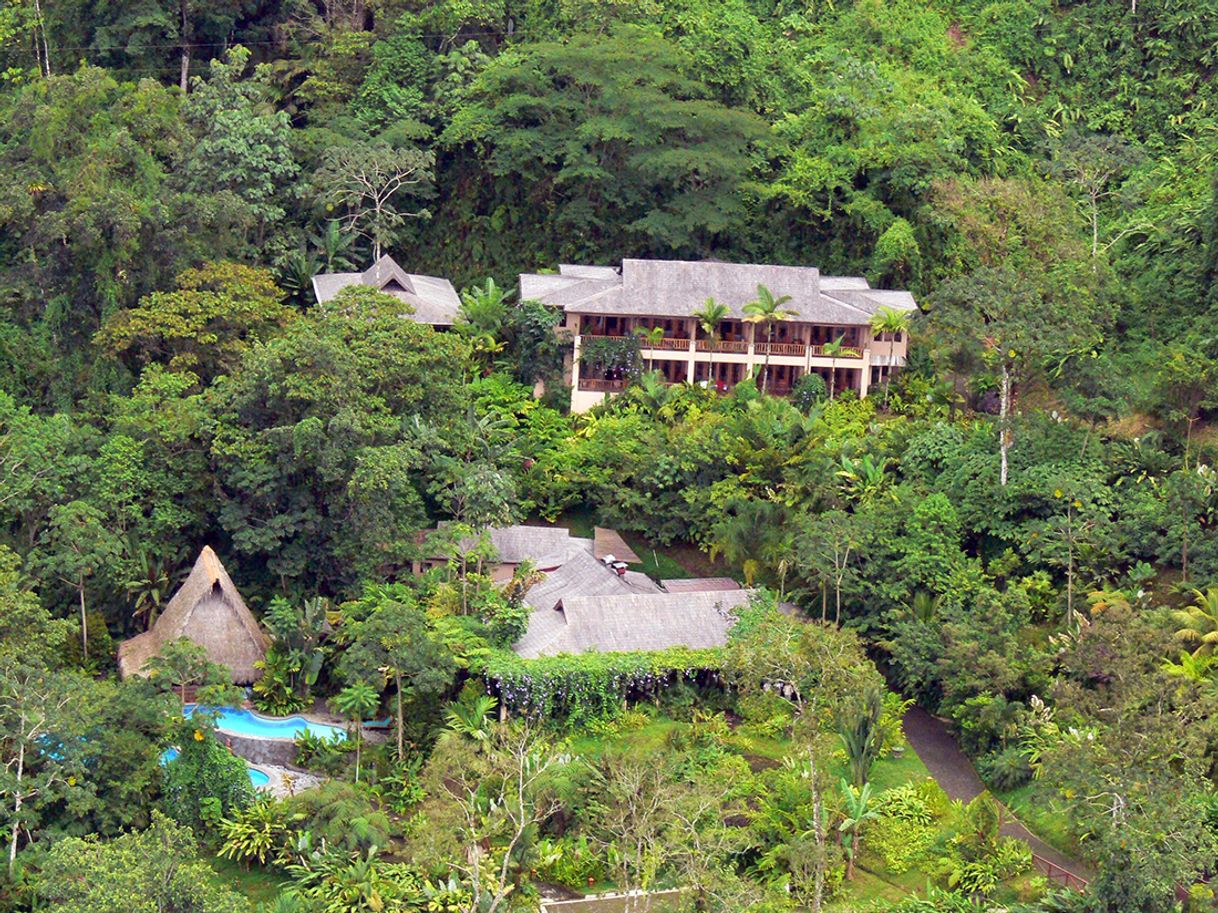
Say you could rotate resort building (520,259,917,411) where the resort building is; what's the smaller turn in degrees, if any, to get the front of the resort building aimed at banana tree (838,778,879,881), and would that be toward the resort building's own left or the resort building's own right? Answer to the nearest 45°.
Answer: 0° — it already faces it

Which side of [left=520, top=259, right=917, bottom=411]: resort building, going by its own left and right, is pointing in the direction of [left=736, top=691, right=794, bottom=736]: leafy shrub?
front

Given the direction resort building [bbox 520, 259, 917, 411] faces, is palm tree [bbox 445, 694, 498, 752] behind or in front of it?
in front

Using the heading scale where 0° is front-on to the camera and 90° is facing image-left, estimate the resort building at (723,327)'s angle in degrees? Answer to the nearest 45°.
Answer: approximately 0°

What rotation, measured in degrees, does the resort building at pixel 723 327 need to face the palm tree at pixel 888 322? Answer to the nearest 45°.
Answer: approximately 90° to its left

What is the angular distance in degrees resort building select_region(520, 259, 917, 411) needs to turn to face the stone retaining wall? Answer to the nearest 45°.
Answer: approximately 45° to its right

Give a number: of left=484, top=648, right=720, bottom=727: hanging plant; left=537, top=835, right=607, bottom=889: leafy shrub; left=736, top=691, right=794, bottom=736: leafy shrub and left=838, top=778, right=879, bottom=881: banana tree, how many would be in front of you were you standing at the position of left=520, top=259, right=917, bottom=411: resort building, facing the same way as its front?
4

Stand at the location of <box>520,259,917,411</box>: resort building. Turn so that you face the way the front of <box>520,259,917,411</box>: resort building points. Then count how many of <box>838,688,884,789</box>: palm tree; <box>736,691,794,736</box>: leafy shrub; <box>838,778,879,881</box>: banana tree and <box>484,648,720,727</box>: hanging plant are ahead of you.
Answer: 4

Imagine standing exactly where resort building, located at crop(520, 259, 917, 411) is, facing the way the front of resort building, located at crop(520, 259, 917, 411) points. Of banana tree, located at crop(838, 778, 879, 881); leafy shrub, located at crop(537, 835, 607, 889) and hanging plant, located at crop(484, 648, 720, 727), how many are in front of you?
3

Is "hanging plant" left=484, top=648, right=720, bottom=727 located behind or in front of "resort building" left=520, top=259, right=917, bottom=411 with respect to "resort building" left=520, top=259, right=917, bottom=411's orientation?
in front

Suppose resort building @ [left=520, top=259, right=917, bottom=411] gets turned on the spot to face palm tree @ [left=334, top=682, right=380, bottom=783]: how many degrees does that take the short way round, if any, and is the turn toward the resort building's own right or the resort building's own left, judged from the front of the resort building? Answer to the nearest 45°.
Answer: approximately 45° to the resort building's own right

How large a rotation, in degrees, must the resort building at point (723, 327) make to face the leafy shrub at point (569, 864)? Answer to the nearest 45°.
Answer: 0° — it already faces it

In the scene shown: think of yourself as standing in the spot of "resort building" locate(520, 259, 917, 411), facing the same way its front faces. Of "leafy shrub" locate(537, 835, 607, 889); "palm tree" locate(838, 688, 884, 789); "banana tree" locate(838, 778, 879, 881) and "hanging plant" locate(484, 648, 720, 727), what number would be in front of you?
4

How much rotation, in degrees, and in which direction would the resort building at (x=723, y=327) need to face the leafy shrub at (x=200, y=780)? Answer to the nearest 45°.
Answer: approximately 45° to its right

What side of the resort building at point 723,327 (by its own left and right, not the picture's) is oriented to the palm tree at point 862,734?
front

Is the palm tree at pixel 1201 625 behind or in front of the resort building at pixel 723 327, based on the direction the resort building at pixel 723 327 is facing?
in front

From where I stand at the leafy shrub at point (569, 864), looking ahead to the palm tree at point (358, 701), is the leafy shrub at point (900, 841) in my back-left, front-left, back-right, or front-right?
back-right
